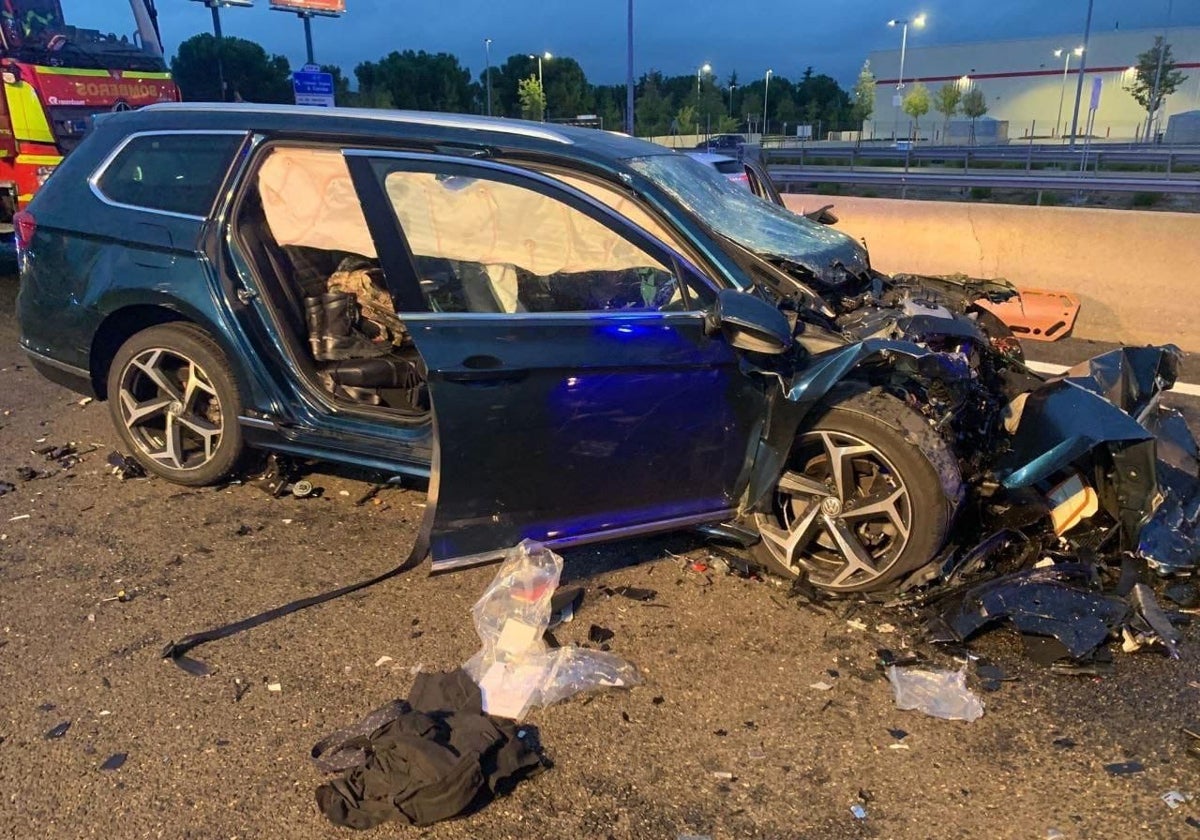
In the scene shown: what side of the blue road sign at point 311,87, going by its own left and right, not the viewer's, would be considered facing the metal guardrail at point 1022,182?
left

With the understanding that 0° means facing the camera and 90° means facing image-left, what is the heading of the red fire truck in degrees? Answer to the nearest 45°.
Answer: approximately 315°

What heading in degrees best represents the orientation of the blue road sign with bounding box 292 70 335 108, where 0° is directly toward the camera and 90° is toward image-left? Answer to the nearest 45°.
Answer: approximately 0°

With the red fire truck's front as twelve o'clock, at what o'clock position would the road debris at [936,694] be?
The road debris is roughly at 1 o'clock from the red fire truck.

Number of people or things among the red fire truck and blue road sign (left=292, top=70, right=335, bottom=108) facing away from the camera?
0

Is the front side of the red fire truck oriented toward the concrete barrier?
yes

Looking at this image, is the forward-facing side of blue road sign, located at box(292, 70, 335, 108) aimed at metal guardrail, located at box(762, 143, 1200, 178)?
no

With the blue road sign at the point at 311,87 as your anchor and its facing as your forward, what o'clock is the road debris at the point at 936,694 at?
The road debris is roughly at 12 o'clock from the blue road sign.

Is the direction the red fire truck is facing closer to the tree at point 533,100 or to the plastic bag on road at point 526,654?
the plastic bag on road

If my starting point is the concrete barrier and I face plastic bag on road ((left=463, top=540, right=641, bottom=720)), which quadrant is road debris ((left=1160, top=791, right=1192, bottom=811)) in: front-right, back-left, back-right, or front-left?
front-left

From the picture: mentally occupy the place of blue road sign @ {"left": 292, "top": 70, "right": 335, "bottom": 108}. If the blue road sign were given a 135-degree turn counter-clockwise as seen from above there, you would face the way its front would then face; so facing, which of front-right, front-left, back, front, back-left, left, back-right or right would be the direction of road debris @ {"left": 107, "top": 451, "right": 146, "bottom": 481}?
back-right

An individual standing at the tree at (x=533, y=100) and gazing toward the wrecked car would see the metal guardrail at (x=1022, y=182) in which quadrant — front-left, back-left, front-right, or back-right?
front-left

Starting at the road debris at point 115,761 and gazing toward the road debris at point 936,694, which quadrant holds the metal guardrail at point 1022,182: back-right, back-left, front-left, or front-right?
front-left

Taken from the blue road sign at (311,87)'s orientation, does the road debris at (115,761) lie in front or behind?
in front

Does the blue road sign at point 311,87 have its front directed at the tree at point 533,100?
no

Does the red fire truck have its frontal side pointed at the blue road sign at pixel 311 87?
no

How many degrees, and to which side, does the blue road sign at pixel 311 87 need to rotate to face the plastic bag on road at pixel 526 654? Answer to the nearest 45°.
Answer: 0° — it already faces it

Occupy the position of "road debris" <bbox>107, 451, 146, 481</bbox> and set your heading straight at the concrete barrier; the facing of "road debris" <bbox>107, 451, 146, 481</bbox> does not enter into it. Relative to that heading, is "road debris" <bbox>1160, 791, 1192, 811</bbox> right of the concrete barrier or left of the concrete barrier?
right
